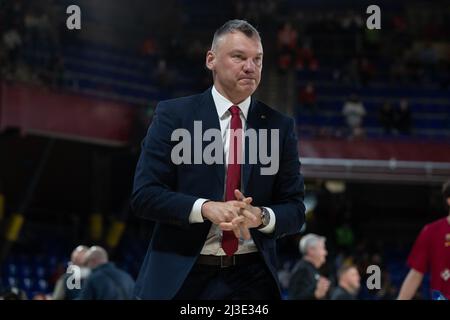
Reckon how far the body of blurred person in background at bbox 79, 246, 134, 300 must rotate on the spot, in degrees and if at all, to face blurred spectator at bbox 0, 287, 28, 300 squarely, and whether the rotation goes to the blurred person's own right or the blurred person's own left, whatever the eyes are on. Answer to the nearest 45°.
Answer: approximately 45° to the blurred person's own left

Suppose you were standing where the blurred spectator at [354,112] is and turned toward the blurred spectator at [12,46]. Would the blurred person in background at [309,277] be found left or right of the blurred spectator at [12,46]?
left

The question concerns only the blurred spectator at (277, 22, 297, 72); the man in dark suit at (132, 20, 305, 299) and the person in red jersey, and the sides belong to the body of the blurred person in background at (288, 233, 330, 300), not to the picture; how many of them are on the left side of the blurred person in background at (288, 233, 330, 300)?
1

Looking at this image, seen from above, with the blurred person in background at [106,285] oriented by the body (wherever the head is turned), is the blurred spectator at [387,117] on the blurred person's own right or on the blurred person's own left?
on the blurred person's own right

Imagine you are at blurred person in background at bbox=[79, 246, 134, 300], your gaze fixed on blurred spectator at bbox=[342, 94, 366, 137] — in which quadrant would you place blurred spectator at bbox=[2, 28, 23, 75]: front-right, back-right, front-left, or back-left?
front-left

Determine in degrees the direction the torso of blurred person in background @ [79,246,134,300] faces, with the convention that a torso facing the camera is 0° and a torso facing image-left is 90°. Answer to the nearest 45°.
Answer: approximately 135°
